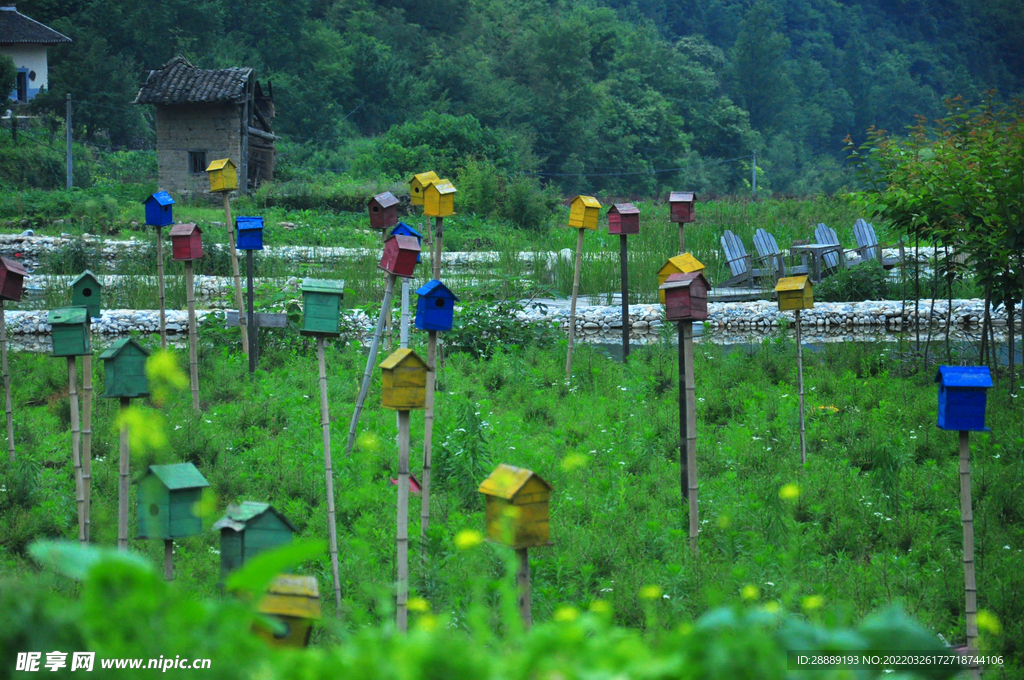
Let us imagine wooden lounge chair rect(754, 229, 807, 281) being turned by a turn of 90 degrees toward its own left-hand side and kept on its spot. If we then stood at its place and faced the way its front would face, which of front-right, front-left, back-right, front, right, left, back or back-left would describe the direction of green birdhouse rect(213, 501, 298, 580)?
back-right

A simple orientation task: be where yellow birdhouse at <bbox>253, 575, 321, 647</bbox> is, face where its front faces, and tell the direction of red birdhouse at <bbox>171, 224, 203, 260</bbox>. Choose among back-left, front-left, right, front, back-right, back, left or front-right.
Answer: back-right

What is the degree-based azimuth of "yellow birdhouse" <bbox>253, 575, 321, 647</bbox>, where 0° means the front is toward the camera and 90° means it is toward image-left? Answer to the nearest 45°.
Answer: approximately 45°

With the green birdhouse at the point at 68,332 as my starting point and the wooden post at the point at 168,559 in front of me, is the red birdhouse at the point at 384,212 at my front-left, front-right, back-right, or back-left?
back-left

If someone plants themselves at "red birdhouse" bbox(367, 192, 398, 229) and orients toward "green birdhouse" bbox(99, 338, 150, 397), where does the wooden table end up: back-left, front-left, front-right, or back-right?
back-left

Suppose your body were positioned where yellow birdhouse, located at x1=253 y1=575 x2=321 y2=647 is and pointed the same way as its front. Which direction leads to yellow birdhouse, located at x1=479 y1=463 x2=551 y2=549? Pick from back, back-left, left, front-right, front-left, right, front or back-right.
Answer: back

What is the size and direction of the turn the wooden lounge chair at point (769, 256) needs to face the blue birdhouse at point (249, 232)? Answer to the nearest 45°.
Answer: approximately 90° to its right

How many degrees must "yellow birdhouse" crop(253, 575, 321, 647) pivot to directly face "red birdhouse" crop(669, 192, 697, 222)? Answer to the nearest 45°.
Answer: approximately 180°

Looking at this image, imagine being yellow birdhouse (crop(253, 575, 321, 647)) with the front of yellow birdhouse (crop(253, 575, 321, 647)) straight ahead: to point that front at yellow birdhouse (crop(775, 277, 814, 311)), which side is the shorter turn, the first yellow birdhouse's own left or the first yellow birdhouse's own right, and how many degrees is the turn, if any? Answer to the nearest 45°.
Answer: approximately 180°

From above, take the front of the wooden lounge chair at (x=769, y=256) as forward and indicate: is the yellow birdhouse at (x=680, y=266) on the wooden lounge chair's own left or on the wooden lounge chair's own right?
on the wooden lounge chair's own right

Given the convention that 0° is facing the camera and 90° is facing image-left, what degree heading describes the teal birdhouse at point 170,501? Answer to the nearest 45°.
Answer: approximately 45°

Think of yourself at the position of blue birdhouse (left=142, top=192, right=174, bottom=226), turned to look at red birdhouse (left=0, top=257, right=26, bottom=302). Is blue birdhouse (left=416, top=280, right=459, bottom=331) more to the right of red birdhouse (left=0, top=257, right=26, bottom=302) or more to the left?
left

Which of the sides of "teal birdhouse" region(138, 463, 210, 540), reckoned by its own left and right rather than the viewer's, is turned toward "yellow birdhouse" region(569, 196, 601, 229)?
back
